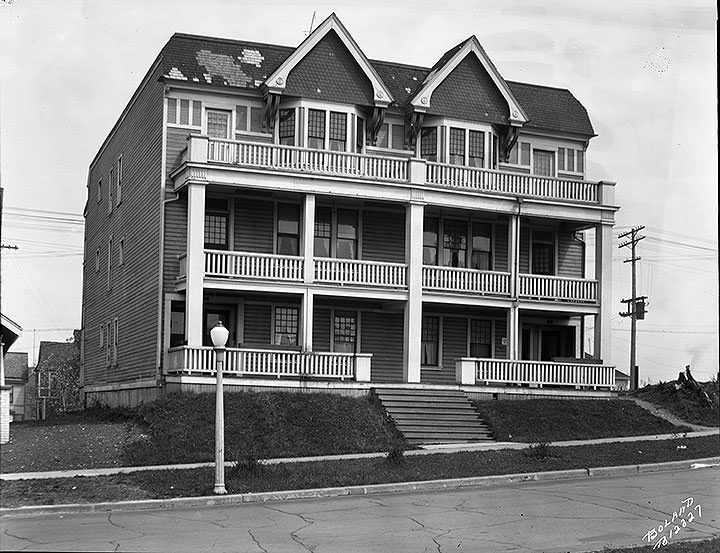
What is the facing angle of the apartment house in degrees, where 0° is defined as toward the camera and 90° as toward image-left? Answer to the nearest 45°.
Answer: approximately 315°

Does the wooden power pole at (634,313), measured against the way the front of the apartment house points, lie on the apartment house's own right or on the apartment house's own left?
on the apartment house's own left

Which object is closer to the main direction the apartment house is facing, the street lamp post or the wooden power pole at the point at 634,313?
the street lamp post

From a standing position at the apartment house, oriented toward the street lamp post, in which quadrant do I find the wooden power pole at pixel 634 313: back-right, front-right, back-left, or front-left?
back-left
